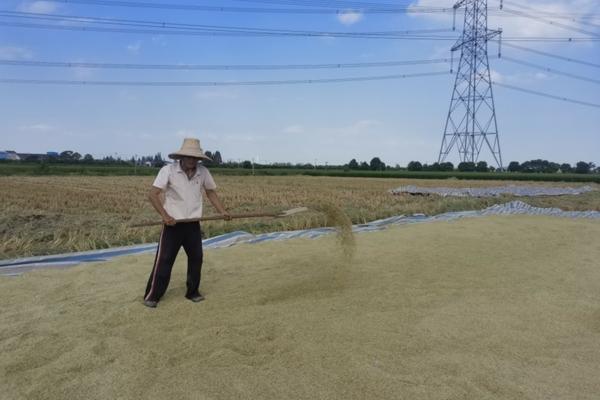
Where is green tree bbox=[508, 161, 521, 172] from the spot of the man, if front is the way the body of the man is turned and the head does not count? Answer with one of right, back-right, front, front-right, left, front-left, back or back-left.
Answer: left

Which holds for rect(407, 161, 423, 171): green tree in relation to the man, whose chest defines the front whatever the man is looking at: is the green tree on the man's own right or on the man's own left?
on the man's own left

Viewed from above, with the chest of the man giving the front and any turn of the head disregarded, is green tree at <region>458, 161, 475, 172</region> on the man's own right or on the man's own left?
on the man's own left

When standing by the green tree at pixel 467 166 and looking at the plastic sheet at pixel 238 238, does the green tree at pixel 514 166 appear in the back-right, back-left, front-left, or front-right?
back-left

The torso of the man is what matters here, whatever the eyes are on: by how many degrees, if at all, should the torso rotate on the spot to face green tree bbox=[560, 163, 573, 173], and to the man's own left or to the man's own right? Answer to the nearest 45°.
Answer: approximately 90° to the man's own left

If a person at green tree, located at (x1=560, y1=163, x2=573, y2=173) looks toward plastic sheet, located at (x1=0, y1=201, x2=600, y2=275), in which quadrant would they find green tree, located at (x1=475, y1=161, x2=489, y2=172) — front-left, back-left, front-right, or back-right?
front-right

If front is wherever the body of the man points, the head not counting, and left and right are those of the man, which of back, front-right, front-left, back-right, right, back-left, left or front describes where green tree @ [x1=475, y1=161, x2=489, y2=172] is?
left

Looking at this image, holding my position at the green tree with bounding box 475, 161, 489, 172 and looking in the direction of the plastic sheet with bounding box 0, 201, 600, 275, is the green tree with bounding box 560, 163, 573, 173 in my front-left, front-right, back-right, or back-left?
back-left

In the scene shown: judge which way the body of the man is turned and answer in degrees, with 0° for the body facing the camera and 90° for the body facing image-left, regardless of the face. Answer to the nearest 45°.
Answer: approximately 315°

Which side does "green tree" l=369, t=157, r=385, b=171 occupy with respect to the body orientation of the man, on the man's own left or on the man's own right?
on the man's own left
